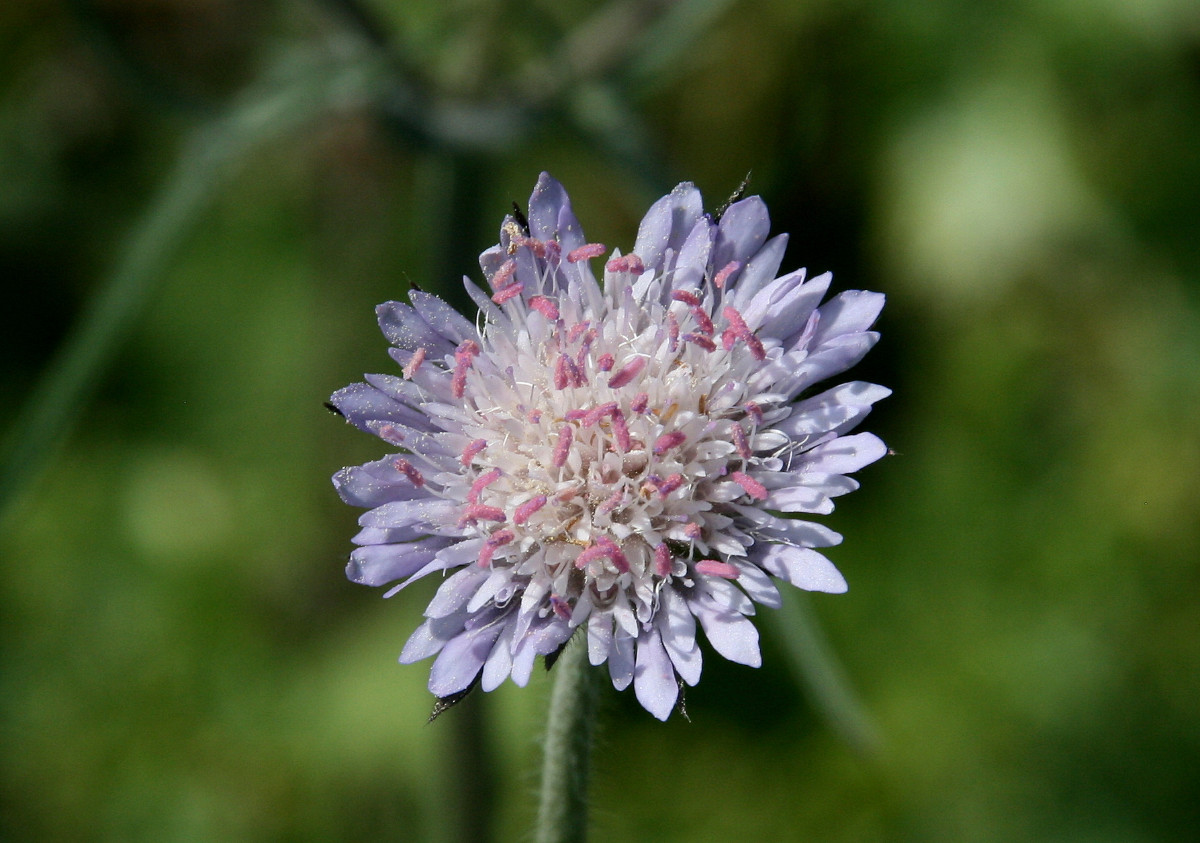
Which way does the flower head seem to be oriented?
toward the camera

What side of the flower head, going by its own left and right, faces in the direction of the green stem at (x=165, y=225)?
back
